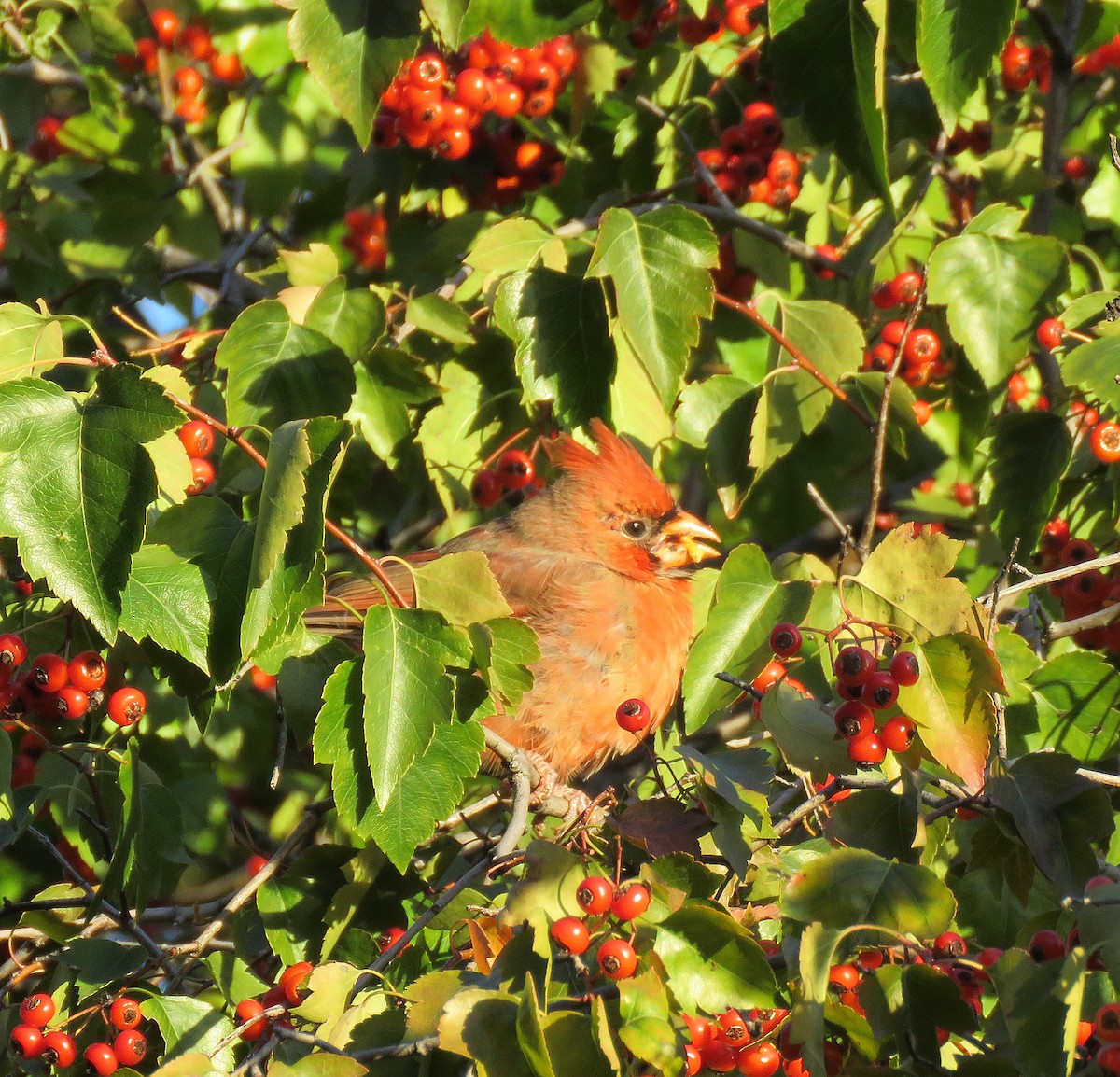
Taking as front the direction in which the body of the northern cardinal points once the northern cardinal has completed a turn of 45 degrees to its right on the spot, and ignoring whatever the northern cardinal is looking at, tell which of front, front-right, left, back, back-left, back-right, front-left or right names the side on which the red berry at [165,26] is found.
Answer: back

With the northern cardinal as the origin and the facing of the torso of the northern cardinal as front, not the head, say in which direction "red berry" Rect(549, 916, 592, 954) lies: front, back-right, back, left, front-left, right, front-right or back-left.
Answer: right

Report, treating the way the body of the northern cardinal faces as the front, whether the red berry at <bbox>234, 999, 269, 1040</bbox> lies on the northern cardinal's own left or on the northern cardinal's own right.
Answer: on the northern cardinal's own right

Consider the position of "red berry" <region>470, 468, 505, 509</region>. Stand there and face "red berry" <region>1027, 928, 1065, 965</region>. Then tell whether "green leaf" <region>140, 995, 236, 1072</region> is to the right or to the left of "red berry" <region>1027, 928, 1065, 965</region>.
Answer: right

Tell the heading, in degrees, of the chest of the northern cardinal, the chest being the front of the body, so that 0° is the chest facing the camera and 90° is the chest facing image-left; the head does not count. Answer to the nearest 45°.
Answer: approximately 270°

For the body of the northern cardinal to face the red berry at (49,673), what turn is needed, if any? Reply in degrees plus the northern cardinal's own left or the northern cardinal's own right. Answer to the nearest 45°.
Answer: approximately 135° to the northern cardinal's own right
